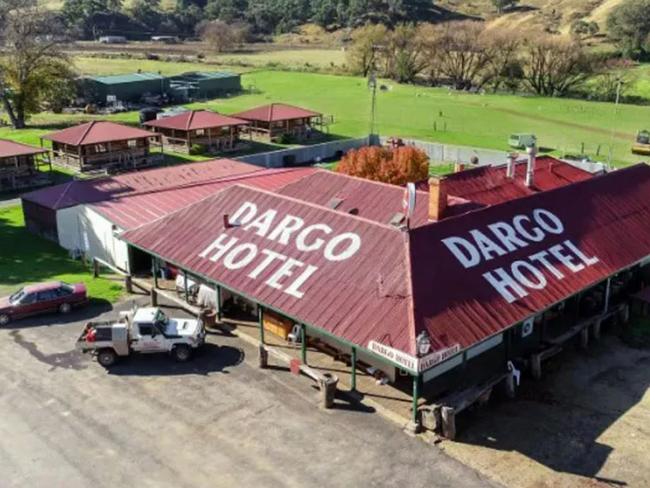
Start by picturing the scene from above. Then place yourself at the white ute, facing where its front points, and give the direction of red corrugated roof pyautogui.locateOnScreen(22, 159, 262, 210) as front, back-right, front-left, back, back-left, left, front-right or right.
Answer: left

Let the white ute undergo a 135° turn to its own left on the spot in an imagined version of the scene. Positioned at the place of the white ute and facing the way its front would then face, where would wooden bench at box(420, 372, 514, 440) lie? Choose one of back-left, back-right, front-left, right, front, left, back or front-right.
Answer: back

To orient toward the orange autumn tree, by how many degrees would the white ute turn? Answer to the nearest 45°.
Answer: approximately 45° to its left

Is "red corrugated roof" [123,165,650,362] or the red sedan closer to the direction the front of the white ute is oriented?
the red corrugated roof

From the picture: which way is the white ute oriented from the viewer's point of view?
to the viewer's right

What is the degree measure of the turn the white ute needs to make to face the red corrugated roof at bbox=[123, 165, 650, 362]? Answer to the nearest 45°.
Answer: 0° — it already faces it

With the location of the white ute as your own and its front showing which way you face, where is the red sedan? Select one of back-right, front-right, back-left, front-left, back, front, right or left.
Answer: back-left
